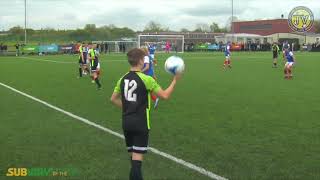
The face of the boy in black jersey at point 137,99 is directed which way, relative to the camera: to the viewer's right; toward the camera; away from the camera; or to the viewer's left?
away from the camera

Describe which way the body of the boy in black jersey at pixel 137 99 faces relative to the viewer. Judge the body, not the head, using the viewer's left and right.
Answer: facing away from the viewer and to the right of the viewer

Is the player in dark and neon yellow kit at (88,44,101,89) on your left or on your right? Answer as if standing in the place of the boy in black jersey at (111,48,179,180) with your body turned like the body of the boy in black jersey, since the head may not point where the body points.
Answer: on your left
